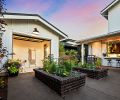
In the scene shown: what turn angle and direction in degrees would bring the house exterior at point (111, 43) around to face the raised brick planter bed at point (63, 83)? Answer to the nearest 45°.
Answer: approximately 45° to its left

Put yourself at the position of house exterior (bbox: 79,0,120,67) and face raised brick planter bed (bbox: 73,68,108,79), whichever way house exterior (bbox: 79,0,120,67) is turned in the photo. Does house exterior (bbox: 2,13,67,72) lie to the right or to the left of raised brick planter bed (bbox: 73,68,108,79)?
right

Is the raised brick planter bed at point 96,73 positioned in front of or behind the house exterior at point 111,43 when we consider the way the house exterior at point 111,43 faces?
in front

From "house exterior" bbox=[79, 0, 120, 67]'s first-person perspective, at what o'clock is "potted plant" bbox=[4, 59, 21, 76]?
The potted plant is roughly at 12 o'clock from the house exterior.

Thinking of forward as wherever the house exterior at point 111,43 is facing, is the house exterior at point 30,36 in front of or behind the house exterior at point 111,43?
in front

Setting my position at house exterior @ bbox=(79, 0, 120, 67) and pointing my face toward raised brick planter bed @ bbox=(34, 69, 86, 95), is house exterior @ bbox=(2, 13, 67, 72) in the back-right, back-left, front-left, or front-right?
front-right

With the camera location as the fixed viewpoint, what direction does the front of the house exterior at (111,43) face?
facing the viewer and to the left of the viewer

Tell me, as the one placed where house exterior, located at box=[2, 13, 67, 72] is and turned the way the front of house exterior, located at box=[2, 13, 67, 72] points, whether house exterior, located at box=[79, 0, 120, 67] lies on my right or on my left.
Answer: on my left

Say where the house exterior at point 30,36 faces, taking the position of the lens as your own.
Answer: facing the viewer and to the right of the viewer
